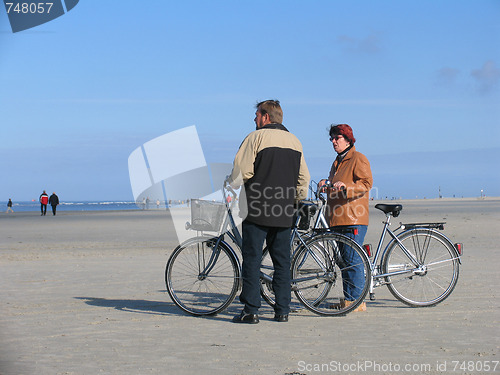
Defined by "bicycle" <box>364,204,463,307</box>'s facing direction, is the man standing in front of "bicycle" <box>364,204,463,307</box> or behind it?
in front

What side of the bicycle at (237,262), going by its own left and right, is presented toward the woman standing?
back

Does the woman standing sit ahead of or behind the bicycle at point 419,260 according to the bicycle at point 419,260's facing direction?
ahead

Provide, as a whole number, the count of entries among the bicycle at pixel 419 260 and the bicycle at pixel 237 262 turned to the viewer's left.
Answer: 2

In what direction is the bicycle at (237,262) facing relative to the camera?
to the viewer's left

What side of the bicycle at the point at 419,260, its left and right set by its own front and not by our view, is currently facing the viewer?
left

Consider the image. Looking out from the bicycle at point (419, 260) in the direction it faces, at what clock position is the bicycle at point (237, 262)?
the bicycle at point (237, 262) is roughly at 11 o'clock from the bicycle at point (419, 260).
